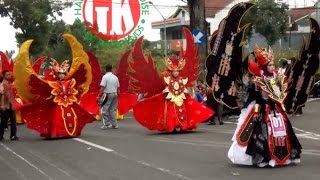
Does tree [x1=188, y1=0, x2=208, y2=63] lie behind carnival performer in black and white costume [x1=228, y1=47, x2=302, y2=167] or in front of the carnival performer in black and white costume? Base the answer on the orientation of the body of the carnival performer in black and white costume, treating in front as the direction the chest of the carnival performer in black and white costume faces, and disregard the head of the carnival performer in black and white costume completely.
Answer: behind
